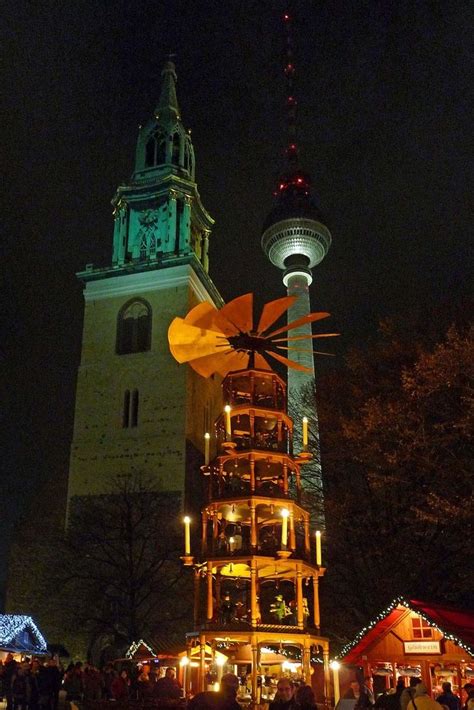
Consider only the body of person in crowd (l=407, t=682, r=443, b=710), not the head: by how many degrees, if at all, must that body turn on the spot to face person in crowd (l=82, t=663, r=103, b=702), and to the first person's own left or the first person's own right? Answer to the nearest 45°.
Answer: approximately 45° to the first person's own left

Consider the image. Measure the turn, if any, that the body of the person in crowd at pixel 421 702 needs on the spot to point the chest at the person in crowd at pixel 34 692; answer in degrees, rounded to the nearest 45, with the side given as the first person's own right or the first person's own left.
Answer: approximately 45° to the first person's own left

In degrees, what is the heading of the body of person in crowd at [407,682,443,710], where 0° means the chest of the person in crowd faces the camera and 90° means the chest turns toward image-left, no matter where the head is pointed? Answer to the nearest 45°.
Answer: approximately 180°

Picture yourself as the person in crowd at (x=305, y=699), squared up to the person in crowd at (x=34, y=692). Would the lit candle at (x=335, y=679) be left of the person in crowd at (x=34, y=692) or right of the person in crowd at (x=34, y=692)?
right

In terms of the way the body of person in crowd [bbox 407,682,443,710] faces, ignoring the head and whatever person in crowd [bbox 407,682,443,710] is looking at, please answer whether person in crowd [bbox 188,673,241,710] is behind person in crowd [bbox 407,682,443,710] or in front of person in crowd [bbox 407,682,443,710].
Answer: behind

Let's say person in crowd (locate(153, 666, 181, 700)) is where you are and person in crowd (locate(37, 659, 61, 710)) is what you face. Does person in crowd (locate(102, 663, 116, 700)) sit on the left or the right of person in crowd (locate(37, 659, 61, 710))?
right
